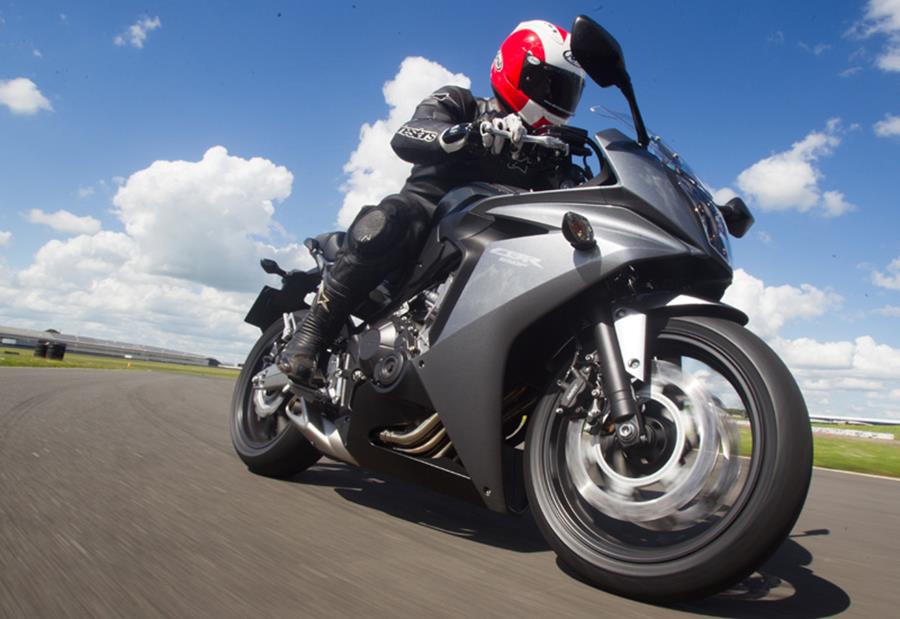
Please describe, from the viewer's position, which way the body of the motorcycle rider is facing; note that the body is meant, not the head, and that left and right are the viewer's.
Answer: facing the viewer and to the right of the viewer

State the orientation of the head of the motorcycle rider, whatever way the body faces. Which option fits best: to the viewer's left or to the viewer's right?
to the viewer's right

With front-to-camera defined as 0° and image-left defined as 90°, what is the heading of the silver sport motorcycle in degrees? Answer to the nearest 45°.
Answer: approximately 315°
